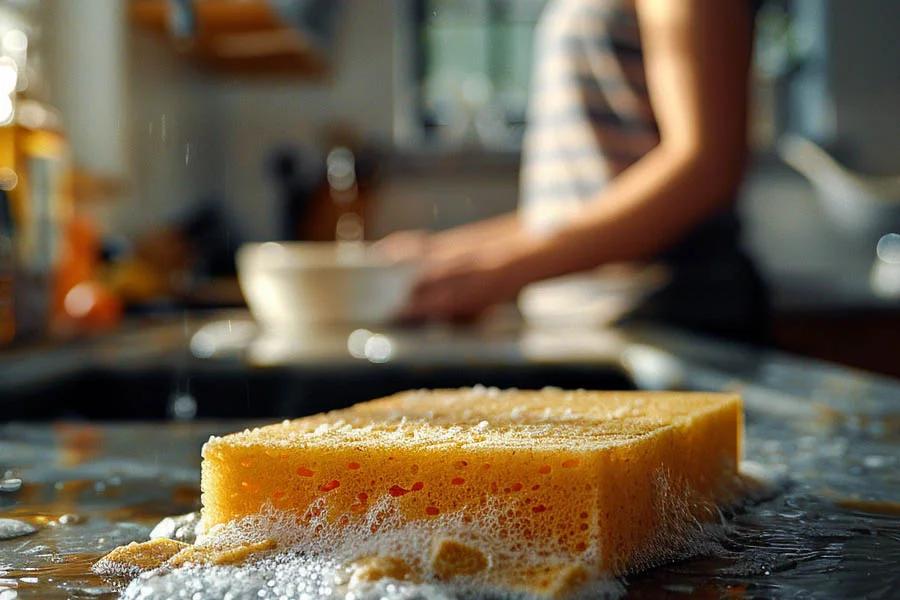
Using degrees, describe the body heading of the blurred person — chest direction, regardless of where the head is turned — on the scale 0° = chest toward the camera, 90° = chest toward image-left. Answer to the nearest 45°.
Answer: approximately 90°

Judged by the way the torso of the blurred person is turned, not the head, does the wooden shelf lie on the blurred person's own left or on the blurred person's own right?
on the blurred person's own right
